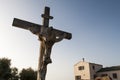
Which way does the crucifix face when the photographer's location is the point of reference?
facing the viewer and to the right of the viewer
